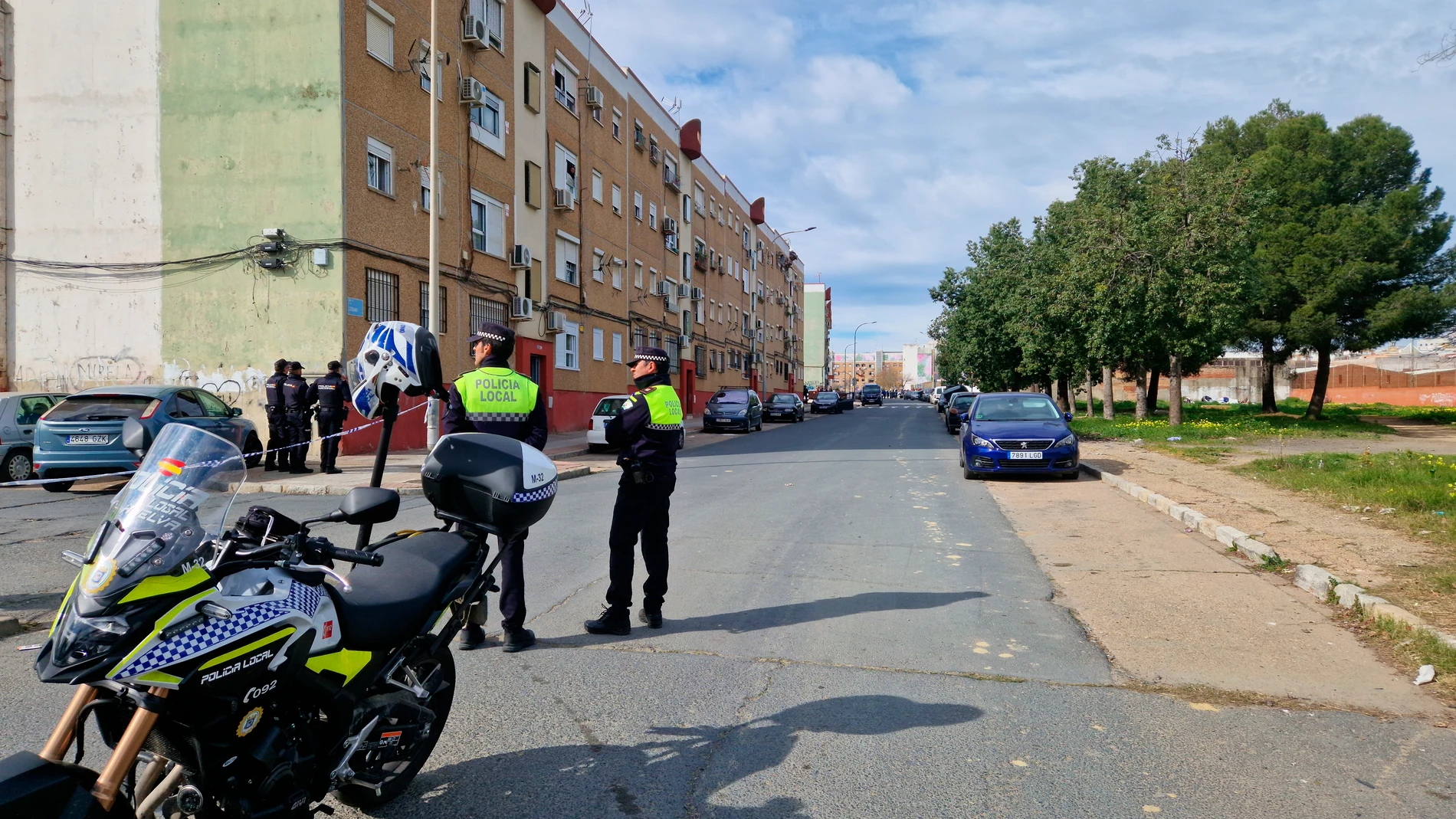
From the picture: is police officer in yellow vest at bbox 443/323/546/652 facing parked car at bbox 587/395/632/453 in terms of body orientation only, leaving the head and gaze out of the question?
yes

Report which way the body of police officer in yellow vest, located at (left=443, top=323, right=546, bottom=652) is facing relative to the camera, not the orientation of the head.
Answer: away from the camera

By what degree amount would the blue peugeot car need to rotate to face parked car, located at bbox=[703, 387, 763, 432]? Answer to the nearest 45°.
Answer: approximately 135° to its right

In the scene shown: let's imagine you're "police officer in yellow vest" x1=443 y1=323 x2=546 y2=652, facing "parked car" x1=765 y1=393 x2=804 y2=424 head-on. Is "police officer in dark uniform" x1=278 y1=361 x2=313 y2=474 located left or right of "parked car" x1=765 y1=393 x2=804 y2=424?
left

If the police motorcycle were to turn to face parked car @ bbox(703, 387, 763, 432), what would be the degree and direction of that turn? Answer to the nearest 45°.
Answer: approximately 180°

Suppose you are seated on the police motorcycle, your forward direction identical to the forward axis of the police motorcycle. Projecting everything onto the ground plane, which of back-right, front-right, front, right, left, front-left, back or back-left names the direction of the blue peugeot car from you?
back

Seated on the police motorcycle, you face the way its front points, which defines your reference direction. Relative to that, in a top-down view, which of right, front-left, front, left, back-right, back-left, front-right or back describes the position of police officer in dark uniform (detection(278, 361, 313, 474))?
back-right

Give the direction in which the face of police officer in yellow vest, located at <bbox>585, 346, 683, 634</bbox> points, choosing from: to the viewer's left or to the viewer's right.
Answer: to the viewer's left

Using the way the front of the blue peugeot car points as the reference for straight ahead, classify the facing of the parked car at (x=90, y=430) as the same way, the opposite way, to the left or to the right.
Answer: the opposite way
